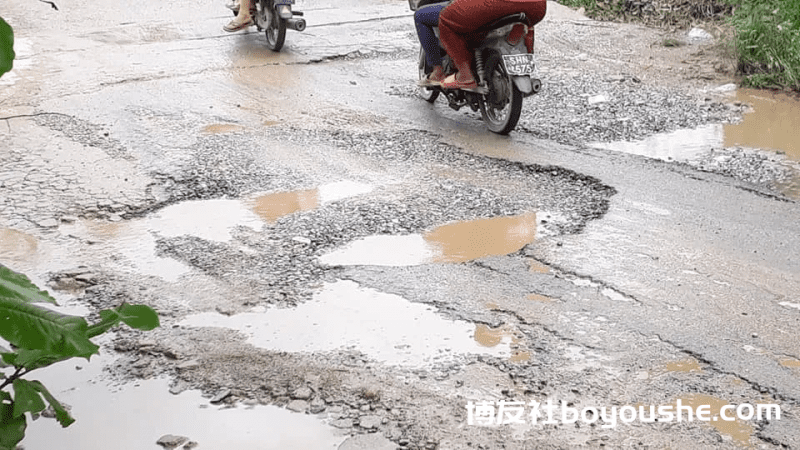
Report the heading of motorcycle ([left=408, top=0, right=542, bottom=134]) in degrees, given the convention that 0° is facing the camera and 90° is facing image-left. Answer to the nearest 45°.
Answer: approximately 135°

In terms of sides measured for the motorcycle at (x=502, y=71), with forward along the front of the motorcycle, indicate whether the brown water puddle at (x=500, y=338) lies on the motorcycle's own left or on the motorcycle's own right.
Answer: on the motorcycle's own left

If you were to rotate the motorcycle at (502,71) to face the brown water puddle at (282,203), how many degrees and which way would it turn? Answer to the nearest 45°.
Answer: approximately 90° to its left

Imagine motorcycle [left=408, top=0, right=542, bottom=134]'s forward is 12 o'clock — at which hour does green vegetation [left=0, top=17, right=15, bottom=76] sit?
The green vegetation is roughly at 8 o'clock from the motorcycle.

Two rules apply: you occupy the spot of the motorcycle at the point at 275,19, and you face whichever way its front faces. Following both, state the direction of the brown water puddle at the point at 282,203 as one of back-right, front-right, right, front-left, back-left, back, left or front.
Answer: back-left

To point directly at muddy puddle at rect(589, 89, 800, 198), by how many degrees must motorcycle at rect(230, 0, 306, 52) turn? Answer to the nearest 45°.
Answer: approximately 180°

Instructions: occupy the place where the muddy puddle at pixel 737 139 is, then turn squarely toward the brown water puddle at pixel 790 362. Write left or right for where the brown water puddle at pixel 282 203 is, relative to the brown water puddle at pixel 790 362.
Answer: right

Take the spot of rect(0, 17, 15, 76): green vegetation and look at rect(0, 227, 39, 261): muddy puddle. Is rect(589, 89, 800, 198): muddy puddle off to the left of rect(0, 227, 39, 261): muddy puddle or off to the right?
right

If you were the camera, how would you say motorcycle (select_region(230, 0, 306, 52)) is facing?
facing away from the viewer and to the left of the viewer

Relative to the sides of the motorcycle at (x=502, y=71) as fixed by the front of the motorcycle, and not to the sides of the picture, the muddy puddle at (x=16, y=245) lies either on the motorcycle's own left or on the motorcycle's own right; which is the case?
on the motorcycle's own left
